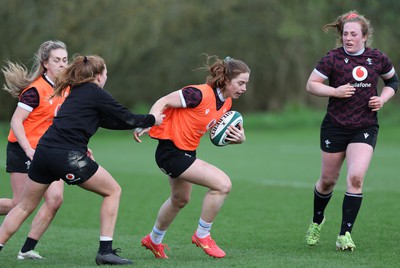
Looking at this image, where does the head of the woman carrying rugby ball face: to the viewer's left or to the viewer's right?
to the viewer's right

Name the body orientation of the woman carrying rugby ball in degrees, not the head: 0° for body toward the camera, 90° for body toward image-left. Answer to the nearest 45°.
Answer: approximately 315°
